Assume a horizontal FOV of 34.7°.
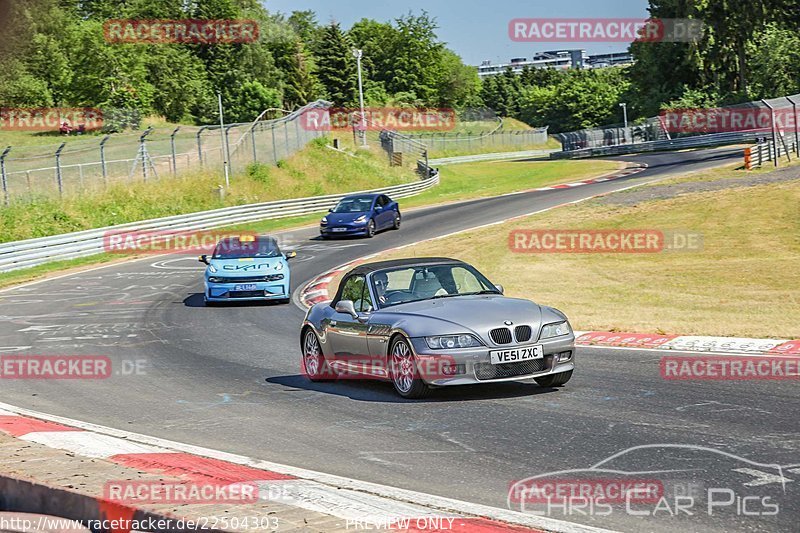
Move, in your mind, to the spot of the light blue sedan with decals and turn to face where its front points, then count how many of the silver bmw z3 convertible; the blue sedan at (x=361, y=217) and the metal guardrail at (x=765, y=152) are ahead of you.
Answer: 1

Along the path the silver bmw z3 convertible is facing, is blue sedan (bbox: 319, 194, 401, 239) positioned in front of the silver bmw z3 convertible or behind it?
behind

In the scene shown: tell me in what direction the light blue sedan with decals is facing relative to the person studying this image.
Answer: facing the viewer

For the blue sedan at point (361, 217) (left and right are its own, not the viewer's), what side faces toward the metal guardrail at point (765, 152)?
back

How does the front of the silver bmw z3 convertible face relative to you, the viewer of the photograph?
facing the viewer and to the right of the viewer

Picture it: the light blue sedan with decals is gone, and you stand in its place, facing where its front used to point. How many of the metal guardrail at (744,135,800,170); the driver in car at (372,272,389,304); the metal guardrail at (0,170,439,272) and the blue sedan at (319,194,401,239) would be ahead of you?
1

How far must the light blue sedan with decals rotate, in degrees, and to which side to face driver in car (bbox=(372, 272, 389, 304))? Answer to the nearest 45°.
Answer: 0° — it already faces them

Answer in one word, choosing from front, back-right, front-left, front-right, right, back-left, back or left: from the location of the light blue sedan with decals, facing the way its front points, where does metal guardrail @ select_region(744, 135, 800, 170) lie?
back-left

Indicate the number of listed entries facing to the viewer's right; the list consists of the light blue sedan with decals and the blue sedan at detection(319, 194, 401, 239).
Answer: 0

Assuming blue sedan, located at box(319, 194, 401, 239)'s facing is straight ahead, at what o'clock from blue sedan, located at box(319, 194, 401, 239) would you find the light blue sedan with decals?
The light blue sedan with decals is roughly at 11 o'clock from the blue sedan.

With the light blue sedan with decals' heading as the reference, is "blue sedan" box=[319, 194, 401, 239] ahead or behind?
behind

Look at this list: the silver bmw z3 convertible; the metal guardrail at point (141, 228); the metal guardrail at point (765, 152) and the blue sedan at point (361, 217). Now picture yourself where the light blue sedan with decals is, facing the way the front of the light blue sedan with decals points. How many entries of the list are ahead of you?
1
